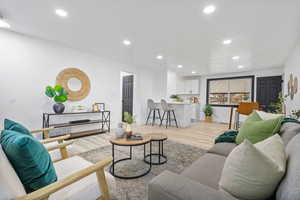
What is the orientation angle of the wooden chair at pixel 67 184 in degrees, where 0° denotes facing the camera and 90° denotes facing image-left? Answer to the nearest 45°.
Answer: approximately 225°

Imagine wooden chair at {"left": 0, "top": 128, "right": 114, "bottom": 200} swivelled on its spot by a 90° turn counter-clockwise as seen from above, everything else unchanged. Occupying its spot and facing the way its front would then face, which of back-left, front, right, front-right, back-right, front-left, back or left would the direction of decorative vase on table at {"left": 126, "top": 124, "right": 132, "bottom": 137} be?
right

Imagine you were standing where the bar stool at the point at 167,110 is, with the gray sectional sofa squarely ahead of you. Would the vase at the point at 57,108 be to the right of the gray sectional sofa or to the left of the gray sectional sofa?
right

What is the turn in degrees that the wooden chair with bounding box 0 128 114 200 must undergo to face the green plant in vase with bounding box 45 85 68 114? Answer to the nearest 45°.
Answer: approximately 45° to its left

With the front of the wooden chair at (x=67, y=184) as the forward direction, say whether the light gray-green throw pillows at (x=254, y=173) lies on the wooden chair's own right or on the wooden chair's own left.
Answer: on the wooden chair's own right

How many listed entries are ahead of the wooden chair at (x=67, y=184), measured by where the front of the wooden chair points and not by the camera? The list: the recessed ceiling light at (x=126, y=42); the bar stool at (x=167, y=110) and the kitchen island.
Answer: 3

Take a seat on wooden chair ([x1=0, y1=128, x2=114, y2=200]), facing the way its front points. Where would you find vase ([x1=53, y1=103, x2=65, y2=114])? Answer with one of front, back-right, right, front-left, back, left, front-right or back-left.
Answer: front-left

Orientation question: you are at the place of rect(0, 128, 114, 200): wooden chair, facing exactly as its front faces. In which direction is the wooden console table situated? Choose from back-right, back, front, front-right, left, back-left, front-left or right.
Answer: front-left

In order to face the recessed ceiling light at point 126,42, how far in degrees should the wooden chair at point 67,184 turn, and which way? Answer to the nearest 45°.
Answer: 0° — it already faces it

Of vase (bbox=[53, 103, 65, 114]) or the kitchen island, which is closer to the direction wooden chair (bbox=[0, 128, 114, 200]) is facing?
the kitchen island

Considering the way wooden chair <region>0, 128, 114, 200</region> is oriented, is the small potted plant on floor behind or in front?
in front
